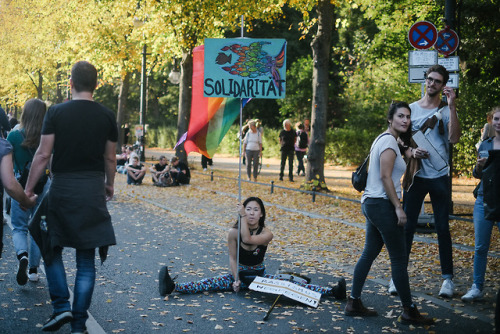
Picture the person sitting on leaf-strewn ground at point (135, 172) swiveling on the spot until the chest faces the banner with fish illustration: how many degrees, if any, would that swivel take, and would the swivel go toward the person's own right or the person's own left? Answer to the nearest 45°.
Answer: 0° — they already face it

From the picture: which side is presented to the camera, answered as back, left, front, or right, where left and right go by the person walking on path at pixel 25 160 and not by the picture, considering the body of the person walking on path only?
back

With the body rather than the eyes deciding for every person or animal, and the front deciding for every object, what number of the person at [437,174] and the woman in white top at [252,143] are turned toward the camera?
2

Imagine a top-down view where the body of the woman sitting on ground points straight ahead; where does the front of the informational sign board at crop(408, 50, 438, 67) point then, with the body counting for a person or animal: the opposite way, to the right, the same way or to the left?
the same way

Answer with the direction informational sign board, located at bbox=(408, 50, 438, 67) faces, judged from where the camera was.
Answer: facing the viewer

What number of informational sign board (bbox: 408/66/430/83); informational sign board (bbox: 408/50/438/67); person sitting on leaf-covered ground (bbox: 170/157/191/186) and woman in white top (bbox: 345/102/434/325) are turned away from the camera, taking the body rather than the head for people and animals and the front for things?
0

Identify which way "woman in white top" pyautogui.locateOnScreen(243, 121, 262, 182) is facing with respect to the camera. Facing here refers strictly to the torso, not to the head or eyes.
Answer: toward the camera

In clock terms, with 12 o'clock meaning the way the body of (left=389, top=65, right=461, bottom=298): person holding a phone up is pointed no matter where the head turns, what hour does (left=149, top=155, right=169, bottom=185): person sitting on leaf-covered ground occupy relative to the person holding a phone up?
The person sitting on leaf-covered ground is roughly at 5 o'clock from the person holding a phone up.

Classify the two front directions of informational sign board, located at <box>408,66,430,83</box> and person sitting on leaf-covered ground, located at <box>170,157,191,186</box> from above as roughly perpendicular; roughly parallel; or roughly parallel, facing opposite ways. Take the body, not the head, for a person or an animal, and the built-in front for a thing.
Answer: roughly parallel

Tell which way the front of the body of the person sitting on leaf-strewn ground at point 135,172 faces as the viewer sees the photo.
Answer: toward the camera

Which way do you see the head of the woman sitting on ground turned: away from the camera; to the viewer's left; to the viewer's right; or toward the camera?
toward the camera

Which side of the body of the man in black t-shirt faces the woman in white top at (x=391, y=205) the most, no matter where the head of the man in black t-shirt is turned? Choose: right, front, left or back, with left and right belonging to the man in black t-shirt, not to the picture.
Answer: right

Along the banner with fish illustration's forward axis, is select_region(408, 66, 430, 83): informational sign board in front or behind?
behind

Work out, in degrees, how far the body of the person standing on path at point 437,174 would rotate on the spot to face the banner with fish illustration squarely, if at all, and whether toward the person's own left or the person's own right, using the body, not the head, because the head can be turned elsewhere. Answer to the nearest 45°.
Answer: approximately 90° to the person's own right

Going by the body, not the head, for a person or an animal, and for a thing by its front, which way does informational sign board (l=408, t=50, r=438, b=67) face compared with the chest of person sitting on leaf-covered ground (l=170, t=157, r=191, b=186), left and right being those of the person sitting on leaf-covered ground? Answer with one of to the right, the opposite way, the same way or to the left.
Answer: the same way

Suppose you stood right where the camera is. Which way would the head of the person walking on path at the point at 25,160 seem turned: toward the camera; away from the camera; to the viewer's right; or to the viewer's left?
away from the camera

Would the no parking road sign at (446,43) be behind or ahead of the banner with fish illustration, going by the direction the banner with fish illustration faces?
behind

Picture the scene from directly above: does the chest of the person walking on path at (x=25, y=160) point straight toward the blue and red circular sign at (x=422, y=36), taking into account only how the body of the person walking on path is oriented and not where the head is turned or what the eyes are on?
no

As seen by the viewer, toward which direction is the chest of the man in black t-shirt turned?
away from the camera

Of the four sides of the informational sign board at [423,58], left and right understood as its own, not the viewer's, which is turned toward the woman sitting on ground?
front

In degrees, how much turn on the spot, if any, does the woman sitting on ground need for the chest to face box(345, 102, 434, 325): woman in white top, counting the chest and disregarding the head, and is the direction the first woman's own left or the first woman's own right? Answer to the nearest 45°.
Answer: approximately 45° to the first woman's own left

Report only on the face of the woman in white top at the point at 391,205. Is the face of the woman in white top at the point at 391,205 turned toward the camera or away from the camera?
toward the camera
